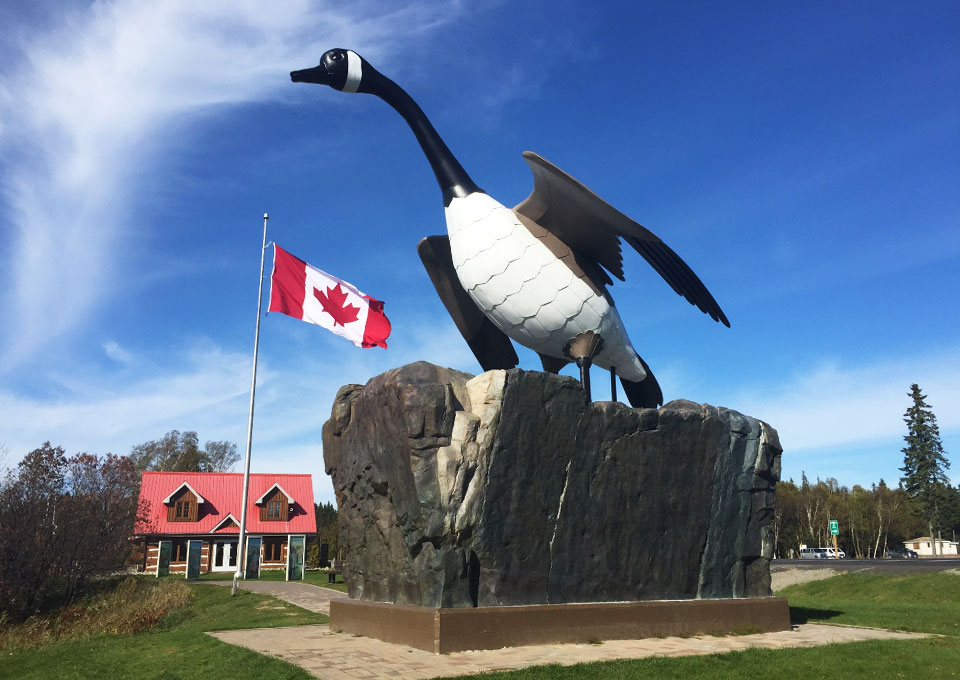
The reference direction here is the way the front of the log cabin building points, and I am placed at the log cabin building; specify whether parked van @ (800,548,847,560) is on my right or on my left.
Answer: on my left

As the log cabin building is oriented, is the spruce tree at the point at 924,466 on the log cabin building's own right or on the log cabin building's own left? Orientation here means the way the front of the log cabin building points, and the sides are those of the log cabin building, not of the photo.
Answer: on the log cabin building's own left

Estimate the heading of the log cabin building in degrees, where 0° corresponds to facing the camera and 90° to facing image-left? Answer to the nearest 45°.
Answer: approximately 0°

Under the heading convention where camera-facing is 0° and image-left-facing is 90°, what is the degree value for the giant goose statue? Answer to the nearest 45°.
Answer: approximately 45°

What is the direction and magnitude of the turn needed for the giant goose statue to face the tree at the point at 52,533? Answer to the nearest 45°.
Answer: approximately 90° to its right

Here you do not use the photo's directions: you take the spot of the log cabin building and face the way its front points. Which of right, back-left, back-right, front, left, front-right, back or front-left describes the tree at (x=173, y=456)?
back
